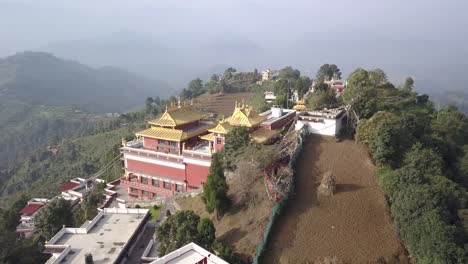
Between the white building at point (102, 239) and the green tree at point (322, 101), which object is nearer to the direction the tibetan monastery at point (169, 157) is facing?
the white building

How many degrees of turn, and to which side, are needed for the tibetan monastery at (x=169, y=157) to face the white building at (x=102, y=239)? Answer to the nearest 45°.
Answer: approximately 45° to its left

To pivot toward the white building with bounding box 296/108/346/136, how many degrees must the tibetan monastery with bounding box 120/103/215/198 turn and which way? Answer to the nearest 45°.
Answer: approximately 135° to its left

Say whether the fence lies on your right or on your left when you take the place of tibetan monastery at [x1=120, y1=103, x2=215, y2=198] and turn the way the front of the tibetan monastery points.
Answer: on your left

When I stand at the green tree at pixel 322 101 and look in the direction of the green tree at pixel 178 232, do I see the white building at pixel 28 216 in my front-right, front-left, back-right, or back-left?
front-right

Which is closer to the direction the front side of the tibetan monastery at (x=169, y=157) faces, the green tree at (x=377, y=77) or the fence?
the fence

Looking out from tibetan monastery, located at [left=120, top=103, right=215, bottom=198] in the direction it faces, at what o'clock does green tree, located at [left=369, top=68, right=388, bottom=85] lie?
The green tree is roughly at 7 o'clock from the tibetan monastery.

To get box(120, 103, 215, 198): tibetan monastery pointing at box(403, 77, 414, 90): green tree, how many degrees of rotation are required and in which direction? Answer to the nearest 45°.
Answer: approximately 135° to its left

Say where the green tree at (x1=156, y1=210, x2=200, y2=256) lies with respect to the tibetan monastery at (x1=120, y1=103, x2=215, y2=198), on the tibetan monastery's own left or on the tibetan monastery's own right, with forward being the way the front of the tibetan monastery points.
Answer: on the tibetan monastery's own left

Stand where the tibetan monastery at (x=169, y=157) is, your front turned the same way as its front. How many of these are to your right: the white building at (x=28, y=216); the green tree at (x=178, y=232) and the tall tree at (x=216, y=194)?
1

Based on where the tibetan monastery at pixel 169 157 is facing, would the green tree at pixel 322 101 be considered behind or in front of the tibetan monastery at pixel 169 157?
behind

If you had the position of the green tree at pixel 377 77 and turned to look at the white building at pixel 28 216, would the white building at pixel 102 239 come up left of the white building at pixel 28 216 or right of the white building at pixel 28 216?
left

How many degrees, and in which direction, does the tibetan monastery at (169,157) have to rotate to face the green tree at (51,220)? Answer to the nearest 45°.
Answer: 0° — it already faces it

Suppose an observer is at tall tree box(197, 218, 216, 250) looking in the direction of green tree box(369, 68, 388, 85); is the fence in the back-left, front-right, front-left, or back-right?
front-right

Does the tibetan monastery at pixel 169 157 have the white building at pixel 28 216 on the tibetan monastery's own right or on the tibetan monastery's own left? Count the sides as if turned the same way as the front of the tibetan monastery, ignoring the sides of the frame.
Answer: on the tibetan monastery's own right

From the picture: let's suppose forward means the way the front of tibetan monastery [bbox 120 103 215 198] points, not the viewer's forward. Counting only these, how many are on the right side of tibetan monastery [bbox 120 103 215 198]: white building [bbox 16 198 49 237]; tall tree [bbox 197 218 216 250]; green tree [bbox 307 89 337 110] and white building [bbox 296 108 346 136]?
1

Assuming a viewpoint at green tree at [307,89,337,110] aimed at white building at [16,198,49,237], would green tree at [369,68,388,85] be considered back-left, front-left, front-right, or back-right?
back-right

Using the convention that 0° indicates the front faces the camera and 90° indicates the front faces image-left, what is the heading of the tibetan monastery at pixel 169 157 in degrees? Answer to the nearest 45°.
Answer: approximately 45°
